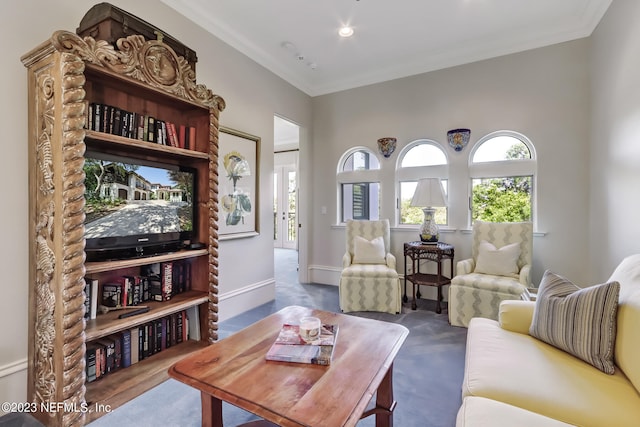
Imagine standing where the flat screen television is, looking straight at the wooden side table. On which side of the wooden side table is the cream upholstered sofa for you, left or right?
right

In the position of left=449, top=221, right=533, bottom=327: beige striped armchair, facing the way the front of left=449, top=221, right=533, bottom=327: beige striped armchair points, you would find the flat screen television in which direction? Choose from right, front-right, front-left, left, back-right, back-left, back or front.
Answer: front

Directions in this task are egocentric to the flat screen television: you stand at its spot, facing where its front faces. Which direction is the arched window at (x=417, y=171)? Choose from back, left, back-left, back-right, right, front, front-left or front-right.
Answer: front-left

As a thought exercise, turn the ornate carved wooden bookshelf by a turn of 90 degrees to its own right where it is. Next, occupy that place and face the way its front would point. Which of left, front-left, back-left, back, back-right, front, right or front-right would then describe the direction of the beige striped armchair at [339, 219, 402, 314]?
back-left

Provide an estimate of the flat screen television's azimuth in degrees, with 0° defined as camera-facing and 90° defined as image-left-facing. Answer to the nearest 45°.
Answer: approximately 315°

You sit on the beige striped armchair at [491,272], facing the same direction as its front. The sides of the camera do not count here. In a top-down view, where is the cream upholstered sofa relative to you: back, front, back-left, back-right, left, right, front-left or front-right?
front-left

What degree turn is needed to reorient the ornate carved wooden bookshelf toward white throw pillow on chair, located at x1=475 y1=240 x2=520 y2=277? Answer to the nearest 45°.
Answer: approximately 45° to its left

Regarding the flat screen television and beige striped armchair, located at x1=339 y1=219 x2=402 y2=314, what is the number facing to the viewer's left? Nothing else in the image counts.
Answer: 0

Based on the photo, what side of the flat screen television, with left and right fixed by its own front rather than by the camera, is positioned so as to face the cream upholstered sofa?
front

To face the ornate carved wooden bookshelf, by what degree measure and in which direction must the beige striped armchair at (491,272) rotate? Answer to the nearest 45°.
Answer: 0° — it already faces it

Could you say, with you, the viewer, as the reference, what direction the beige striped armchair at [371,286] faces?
facing the viewer

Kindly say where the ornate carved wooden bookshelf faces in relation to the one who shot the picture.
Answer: facing the viewer and to the right of the viewer

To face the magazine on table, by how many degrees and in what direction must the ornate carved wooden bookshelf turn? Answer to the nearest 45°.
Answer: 0° — it already faces it

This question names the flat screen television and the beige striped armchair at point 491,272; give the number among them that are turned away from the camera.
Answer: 0

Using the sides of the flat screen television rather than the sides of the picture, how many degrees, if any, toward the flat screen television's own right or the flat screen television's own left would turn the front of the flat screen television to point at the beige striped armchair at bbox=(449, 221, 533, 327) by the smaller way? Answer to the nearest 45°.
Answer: approximately 45° to the flat screen television's own left

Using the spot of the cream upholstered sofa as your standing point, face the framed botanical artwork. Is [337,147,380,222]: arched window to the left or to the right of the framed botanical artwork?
right
